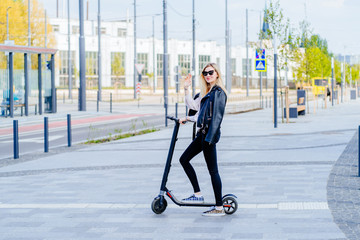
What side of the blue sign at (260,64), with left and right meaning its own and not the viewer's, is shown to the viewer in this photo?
front

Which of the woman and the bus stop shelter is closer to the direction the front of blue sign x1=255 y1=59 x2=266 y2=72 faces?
the woman

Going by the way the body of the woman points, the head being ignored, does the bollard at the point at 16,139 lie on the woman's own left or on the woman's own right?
on the woman's own right

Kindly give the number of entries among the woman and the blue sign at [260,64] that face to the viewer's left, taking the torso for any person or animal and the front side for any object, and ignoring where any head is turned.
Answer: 1

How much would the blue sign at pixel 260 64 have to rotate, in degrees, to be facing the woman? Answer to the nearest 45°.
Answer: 0° — it already faces them

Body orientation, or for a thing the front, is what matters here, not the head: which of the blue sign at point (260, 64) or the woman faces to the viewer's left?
the woman

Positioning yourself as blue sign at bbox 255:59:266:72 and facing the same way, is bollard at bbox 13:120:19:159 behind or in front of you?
in front

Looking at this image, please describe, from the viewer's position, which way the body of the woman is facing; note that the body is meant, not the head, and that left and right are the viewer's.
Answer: facing to the left of the viewer
